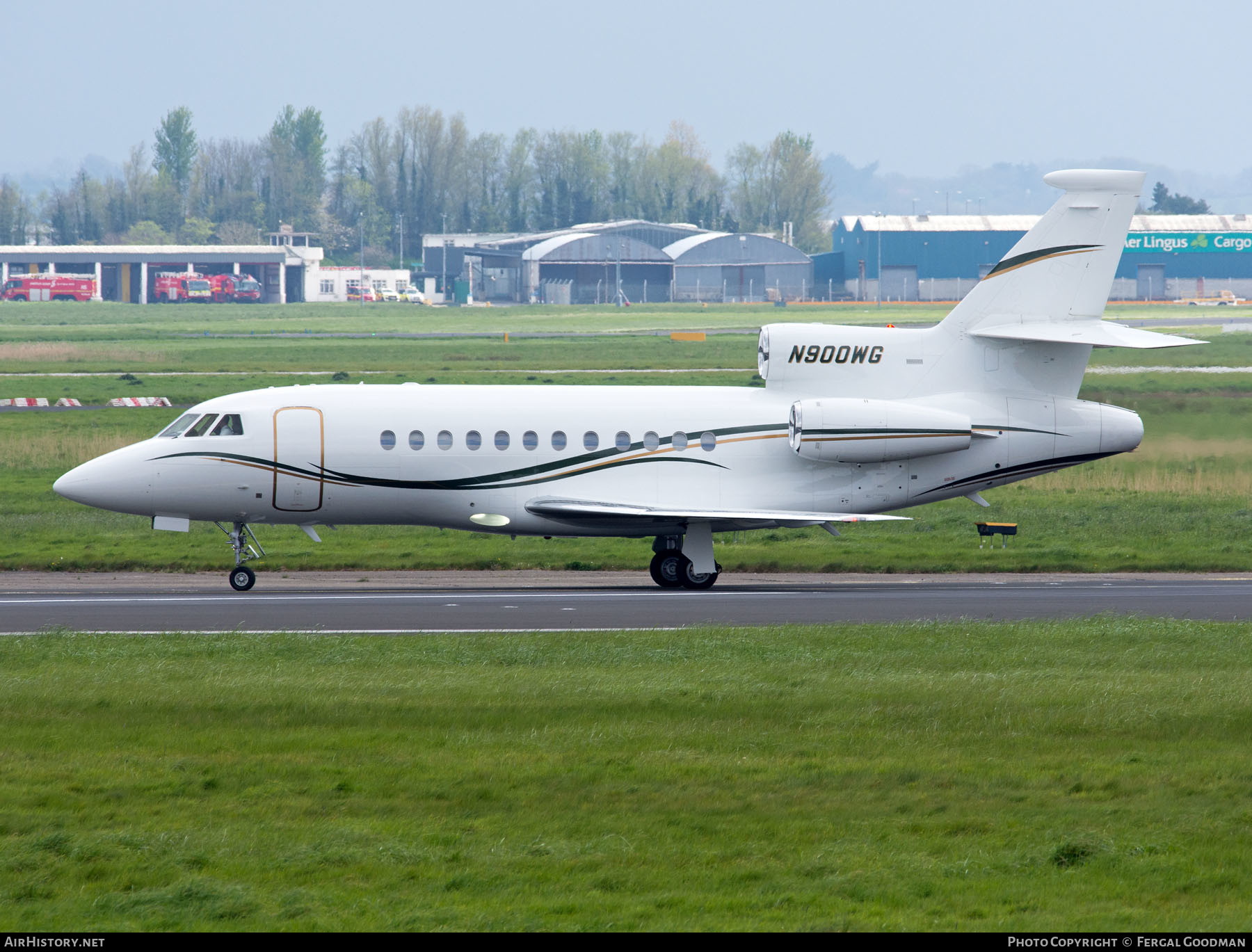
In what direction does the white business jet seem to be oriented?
to the viewer's left
